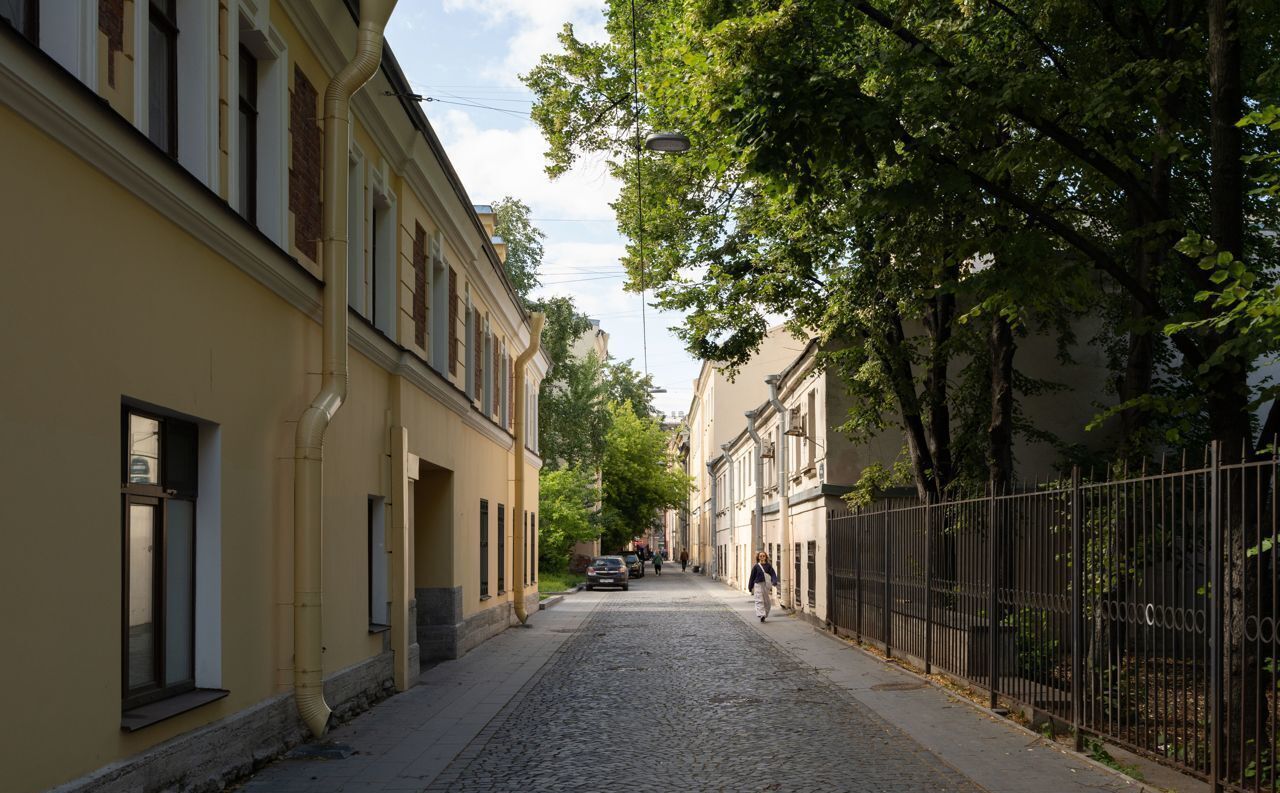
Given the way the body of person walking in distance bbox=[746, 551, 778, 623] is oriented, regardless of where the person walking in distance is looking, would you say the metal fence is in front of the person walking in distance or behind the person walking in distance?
in front

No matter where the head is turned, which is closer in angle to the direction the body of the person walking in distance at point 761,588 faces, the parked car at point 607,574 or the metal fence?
the metal fence

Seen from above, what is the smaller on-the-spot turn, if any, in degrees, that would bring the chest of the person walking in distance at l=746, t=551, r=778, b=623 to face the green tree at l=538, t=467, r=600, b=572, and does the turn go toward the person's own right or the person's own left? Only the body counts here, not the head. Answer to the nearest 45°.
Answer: approximately 180°

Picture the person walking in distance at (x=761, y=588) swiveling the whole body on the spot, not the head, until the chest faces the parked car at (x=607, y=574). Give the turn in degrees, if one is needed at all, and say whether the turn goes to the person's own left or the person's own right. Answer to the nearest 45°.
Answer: approximately 180°

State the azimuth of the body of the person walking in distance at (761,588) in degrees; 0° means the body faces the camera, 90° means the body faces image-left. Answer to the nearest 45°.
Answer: approximately 0°

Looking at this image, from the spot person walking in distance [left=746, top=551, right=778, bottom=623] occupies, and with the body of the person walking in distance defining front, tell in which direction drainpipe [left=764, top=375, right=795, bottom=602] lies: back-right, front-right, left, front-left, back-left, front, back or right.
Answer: back

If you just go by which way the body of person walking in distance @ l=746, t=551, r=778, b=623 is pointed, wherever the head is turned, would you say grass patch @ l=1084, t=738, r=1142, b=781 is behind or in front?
in front

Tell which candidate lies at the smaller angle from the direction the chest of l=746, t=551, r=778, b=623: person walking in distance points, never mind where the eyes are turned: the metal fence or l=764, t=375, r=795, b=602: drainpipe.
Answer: the metal fence

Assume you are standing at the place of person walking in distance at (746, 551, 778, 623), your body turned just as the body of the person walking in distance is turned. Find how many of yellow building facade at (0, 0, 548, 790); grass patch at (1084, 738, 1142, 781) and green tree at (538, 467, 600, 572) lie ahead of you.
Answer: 2

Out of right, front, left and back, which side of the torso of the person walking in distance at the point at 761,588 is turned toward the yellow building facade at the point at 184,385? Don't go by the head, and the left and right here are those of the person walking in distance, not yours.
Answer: front
